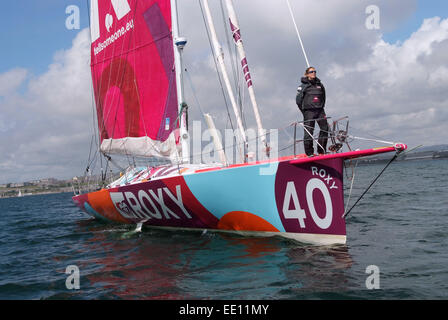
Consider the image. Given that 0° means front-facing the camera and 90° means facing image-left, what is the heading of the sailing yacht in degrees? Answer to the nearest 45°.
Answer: approximately 315°
